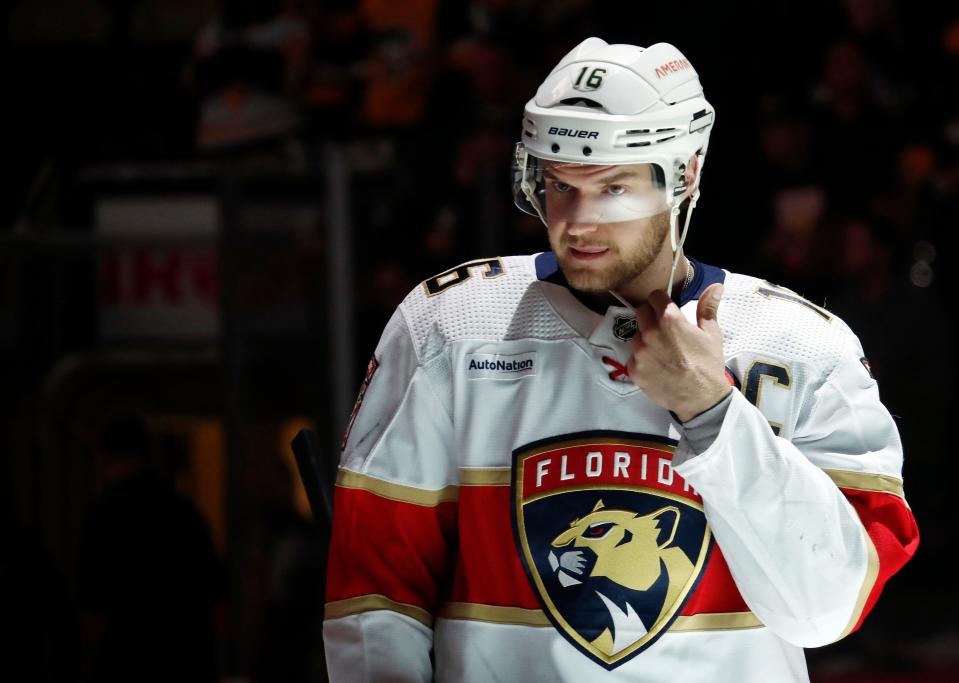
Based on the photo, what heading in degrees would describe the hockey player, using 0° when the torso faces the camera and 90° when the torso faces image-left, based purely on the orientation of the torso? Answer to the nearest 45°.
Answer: approximately 0°
